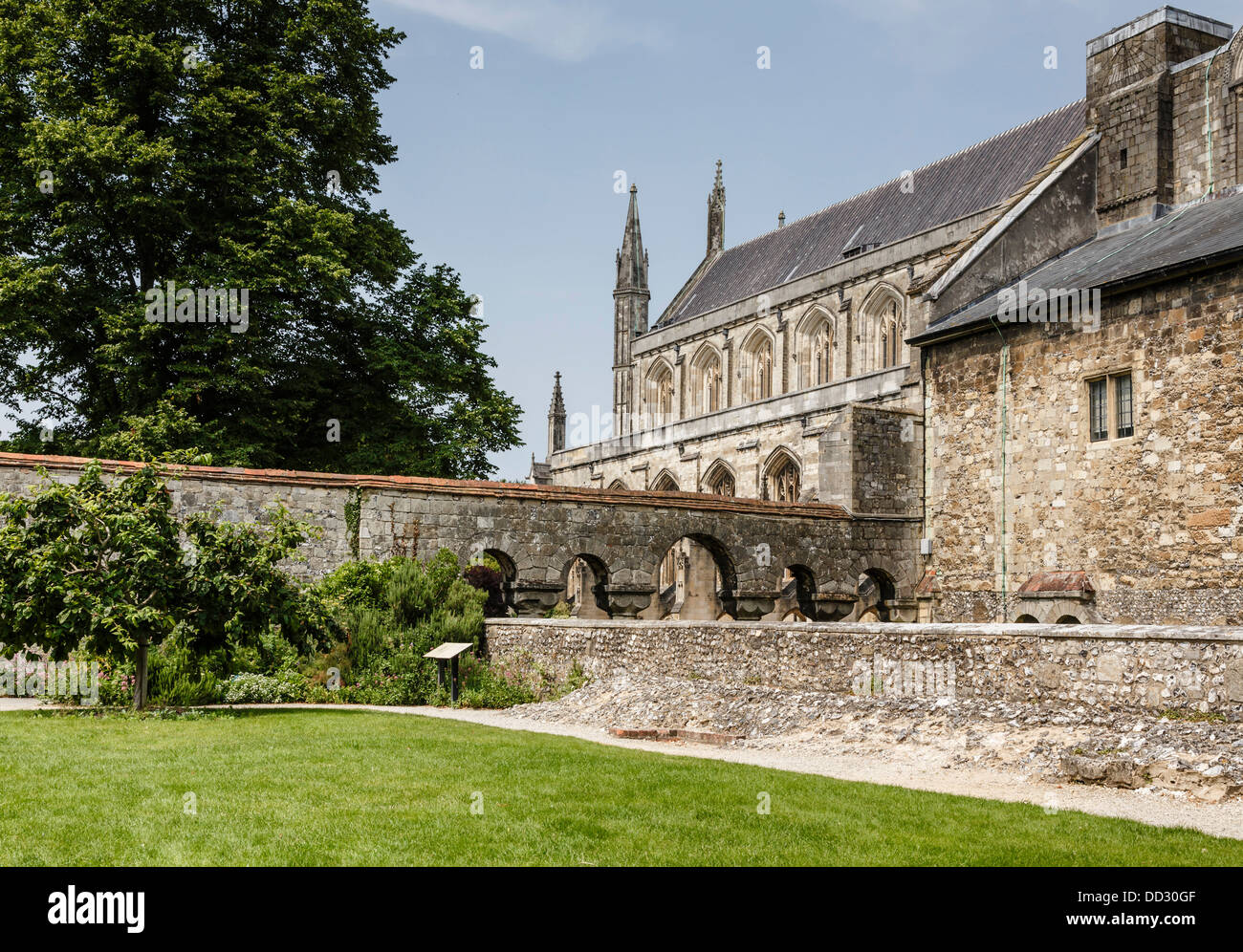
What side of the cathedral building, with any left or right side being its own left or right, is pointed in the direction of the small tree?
left

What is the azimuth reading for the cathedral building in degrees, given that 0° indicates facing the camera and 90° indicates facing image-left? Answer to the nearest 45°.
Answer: approximately 45°

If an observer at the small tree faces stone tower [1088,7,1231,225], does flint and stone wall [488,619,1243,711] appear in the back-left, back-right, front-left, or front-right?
front-right

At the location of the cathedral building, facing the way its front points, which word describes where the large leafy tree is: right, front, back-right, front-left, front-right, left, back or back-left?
front-right

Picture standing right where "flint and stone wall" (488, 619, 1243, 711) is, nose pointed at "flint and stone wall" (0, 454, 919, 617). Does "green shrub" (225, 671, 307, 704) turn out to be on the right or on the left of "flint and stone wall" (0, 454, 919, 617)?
left

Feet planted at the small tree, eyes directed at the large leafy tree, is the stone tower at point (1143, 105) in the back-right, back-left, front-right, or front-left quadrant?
front-right

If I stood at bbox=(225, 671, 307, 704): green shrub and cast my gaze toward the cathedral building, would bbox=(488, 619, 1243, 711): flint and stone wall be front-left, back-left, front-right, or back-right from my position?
front-right

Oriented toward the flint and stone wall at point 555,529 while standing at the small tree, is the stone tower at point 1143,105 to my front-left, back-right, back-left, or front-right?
front-right

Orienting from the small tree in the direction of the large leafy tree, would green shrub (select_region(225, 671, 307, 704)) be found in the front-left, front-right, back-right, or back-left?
front-right
